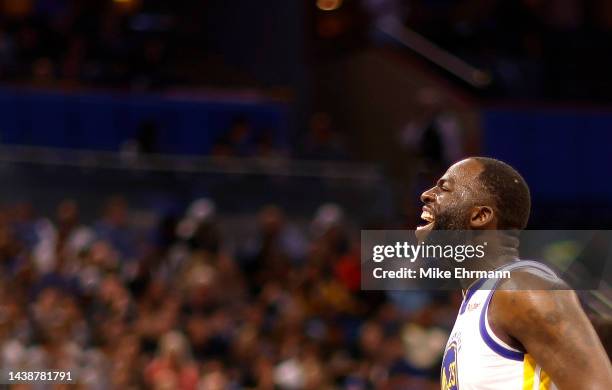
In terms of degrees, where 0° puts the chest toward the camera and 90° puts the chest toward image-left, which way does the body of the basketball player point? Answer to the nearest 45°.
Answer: approximately 90°

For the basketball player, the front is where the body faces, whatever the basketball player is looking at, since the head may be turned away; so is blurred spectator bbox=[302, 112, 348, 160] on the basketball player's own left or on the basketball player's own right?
on the basketball player's own right

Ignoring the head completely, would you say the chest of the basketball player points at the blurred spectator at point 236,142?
no

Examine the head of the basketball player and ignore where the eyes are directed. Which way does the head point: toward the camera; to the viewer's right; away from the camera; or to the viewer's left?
to the viewer's left
